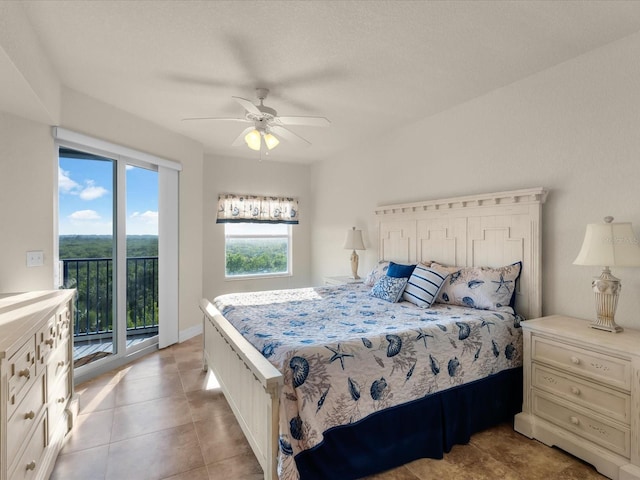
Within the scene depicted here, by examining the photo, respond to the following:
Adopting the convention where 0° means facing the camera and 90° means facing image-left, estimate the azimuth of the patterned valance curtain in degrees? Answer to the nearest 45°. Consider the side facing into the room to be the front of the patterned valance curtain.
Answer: approximately 0°

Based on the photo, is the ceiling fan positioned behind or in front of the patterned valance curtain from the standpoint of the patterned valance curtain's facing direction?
in front

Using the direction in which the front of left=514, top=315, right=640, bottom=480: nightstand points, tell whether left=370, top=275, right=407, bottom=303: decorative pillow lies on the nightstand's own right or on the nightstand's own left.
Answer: on the nightstand's own right

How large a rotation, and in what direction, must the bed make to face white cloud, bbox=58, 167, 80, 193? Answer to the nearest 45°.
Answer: approximately 45° to its right

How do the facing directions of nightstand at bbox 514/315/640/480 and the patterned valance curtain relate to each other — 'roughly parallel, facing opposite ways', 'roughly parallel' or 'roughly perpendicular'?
roughly perpendicular

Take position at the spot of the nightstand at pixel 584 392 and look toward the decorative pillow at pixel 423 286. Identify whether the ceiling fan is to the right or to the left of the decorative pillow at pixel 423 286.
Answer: left

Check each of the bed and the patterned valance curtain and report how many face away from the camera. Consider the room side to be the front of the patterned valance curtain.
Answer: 0

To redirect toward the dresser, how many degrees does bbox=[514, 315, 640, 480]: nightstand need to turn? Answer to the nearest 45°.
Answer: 0° — it already faces it

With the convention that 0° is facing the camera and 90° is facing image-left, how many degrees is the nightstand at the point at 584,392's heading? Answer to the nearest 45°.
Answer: approximately 45°

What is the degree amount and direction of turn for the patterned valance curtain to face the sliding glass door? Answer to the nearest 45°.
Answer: approximately 45° to its right

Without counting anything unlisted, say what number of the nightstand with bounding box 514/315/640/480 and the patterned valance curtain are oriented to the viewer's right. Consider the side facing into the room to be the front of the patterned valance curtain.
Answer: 0

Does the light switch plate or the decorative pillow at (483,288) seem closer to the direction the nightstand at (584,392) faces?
the light switch plate

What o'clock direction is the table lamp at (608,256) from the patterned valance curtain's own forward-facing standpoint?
The table lamp is roughly at 11 o'clock from the patterned valance curtain.

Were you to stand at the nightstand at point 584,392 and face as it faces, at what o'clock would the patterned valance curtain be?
The patterned valance curtain is roughly at 2 o'clock from the nightstand.
